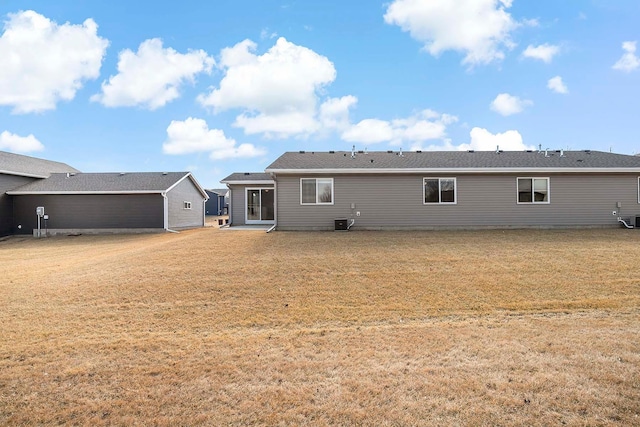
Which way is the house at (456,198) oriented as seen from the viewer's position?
away from the camera

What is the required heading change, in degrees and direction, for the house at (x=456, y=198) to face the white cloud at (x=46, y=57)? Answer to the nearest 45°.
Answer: approximately 90° to its left

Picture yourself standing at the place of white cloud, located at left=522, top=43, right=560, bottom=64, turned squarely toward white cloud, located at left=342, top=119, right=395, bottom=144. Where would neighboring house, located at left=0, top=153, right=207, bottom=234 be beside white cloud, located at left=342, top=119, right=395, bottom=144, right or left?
left

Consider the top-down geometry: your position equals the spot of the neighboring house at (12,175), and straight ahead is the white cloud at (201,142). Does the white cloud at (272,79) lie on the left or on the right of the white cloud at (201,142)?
right

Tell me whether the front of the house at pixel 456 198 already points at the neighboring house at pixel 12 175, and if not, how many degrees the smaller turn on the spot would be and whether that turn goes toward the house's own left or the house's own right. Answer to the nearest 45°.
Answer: approximately 90° to the house's own left
